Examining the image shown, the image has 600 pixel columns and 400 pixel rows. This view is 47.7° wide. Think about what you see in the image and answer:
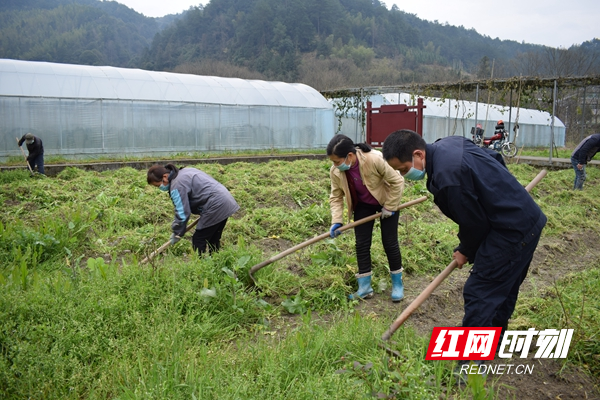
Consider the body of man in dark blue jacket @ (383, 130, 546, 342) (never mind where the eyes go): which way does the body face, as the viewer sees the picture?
to the viewer's left

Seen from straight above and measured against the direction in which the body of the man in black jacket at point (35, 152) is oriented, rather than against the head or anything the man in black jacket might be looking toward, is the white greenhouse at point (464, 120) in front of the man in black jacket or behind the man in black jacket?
behind

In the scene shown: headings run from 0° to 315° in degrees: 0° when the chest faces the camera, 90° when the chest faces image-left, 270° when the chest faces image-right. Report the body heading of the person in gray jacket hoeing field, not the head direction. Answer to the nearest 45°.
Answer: approximately 90°

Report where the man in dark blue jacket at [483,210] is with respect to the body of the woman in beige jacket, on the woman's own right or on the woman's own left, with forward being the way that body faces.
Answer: on the woman's own left

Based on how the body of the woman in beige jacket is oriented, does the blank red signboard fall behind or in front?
behind

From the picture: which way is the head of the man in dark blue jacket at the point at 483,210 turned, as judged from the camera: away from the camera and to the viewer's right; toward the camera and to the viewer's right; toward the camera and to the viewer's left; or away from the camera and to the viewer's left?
toward the camera and to the viewer's left

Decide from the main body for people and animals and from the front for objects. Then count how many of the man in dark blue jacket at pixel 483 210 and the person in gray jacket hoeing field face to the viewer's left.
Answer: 2

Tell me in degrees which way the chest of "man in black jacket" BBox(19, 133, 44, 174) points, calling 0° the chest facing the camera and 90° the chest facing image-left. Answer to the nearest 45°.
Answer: approximately 45°

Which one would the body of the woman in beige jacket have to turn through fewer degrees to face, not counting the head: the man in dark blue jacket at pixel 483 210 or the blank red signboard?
the man in dark blue jacket

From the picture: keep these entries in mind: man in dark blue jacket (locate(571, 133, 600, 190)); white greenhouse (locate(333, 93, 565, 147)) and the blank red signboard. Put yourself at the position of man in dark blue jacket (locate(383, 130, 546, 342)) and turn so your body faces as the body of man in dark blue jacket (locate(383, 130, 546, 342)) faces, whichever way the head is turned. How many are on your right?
3

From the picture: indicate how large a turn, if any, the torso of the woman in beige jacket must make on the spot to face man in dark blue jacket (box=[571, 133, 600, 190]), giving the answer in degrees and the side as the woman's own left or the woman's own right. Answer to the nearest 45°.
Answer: approximately 180°

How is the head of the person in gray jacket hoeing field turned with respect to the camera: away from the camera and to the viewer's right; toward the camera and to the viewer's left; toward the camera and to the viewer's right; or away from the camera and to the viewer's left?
toward the camera and to the viewer's left
